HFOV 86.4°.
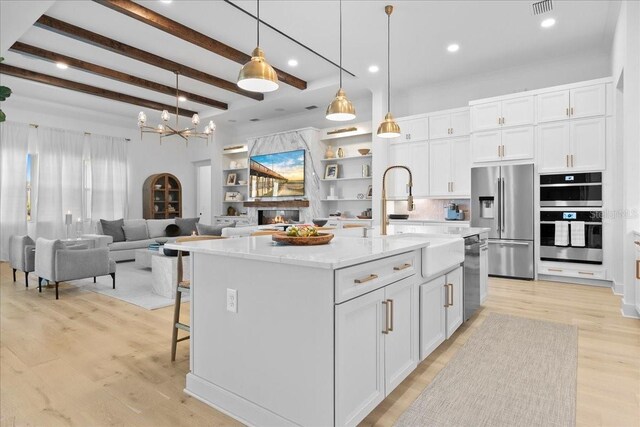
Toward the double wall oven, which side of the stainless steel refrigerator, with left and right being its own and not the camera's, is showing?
left

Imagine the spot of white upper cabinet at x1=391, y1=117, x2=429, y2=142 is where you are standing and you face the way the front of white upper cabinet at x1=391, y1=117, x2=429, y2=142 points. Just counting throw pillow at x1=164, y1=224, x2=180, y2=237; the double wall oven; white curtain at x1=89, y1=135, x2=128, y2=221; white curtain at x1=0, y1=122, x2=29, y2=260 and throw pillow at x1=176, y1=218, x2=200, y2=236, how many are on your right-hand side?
4

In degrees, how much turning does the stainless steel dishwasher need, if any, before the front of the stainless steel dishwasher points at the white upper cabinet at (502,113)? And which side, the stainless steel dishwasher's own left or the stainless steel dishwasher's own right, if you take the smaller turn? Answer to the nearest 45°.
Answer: approximately 90° to the stainless steel dishwasher's own left

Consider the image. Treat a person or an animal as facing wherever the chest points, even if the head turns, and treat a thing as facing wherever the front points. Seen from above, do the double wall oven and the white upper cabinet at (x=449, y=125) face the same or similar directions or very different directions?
same or similar directions

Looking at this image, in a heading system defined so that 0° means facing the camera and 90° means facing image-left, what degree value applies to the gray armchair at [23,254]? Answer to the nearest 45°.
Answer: approximately 225°

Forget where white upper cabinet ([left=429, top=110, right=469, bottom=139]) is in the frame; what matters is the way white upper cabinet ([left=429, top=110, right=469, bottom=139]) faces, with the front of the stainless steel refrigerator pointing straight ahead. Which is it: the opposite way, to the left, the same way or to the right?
the same way

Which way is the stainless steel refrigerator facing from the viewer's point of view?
toward the camera

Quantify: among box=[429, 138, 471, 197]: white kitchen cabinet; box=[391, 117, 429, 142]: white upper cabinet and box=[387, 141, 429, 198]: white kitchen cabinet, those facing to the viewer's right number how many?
0

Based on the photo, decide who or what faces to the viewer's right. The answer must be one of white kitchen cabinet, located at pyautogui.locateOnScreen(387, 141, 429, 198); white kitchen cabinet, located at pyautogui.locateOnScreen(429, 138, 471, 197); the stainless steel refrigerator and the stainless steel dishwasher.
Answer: the stainless steel dishwasher

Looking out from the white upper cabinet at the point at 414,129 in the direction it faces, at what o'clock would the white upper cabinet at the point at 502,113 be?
the white upper cabinet at the point at 502,113 is roughly at 10 o'clock from the white upper cabinet at the point at 414,129.

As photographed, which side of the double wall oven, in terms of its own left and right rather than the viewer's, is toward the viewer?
front

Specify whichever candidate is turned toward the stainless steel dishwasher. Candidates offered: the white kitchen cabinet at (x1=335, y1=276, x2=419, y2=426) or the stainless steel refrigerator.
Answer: the stainless steel refrigerator

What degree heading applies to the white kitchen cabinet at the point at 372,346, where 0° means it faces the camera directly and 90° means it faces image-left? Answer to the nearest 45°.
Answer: approximately 315°

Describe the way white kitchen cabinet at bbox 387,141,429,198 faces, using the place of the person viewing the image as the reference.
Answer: facing the viewer

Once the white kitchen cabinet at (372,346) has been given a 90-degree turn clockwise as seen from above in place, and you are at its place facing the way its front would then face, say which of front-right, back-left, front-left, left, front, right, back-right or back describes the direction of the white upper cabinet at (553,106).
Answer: back

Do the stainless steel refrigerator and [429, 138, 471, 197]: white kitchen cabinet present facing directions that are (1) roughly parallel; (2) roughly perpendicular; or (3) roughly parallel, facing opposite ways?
roughly parallel
